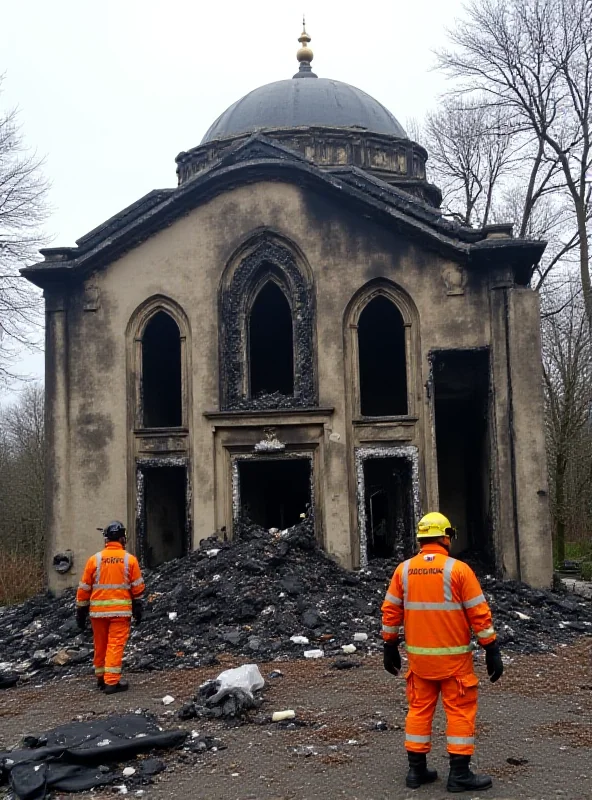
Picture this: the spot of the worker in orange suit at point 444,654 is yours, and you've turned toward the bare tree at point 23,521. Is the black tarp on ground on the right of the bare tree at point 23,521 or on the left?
left

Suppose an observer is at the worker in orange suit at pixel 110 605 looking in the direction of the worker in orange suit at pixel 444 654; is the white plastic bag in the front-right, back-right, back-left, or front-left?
front-left

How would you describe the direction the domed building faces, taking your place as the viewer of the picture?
facing the viewer

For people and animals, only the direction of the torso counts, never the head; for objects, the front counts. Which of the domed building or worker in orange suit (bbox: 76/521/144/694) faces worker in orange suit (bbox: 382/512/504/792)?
the domed building

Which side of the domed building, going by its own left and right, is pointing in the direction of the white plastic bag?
front

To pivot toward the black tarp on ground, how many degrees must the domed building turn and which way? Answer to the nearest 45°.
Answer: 0° — it already faces it
